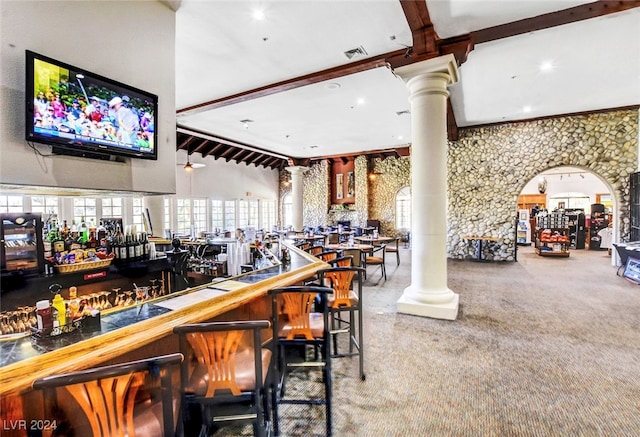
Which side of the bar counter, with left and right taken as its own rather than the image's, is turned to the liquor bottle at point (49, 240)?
back

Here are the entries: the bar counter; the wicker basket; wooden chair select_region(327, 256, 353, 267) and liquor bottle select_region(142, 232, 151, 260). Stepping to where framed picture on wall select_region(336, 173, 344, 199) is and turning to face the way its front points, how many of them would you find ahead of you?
4

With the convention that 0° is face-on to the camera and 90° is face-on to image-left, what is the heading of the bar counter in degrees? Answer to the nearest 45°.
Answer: approximately 315°

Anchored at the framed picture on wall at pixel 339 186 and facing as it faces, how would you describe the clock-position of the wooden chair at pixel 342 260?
The wooden chair is roughly at 12 o'clock from the framed picture on wall.

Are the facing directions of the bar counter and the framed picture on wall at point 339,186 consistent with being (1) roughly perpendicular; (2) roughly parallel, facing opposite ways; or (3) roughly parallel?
roughly perpendicular
